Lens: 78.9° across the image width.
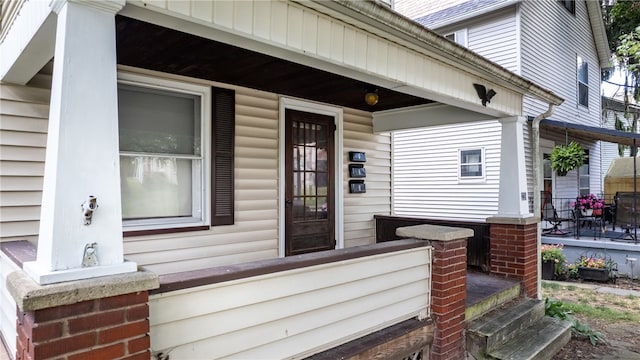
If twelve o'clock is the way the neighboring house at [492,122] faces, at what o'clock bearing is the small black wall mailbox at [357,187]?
The small black wall mailbox is roughly at 2 o'clock from the neighboring house.

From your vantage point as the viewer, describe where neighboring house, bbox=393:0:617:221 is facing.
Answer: facing the viewer and to the right of the viewer

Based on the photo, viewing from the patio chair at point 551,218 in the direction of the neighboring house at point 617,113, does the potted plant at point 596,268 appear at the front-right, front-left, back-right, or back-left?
back-right

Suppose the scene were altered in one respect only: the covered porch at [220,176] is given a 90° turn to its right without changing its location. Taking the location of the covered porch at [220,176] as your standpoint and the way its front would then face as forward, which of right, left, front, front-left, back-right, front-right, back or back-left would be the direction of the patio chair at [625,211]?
back

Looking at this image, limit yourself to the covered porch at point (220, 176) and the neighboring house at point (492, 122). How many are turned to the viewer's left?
0

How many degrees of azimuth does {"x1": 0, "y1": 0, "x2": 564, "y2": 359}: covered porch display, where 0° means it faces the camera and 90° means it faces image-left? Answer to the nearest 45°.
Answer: approximately 315°

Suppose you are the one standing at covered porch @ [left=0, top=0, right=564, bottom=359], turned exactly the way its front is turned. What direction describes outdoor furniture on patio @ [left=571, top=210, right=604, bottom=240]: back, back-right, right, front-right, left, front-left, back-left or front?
left

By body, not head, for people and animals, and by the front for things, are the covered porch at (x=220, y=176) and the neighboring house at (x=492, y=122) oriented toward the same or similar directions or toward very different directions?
same or similar directions

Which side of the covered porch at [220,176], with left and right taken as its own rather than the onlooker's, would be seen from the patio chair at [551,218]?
left

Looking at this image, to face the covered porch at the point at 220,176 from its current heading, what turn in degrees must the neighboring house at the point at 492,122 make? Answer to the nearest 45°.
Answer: approximately 45° to its right

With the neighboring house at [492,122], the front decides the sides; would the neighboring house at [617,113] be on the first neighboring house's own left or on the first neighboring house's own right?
on the first neighboring house's own left
